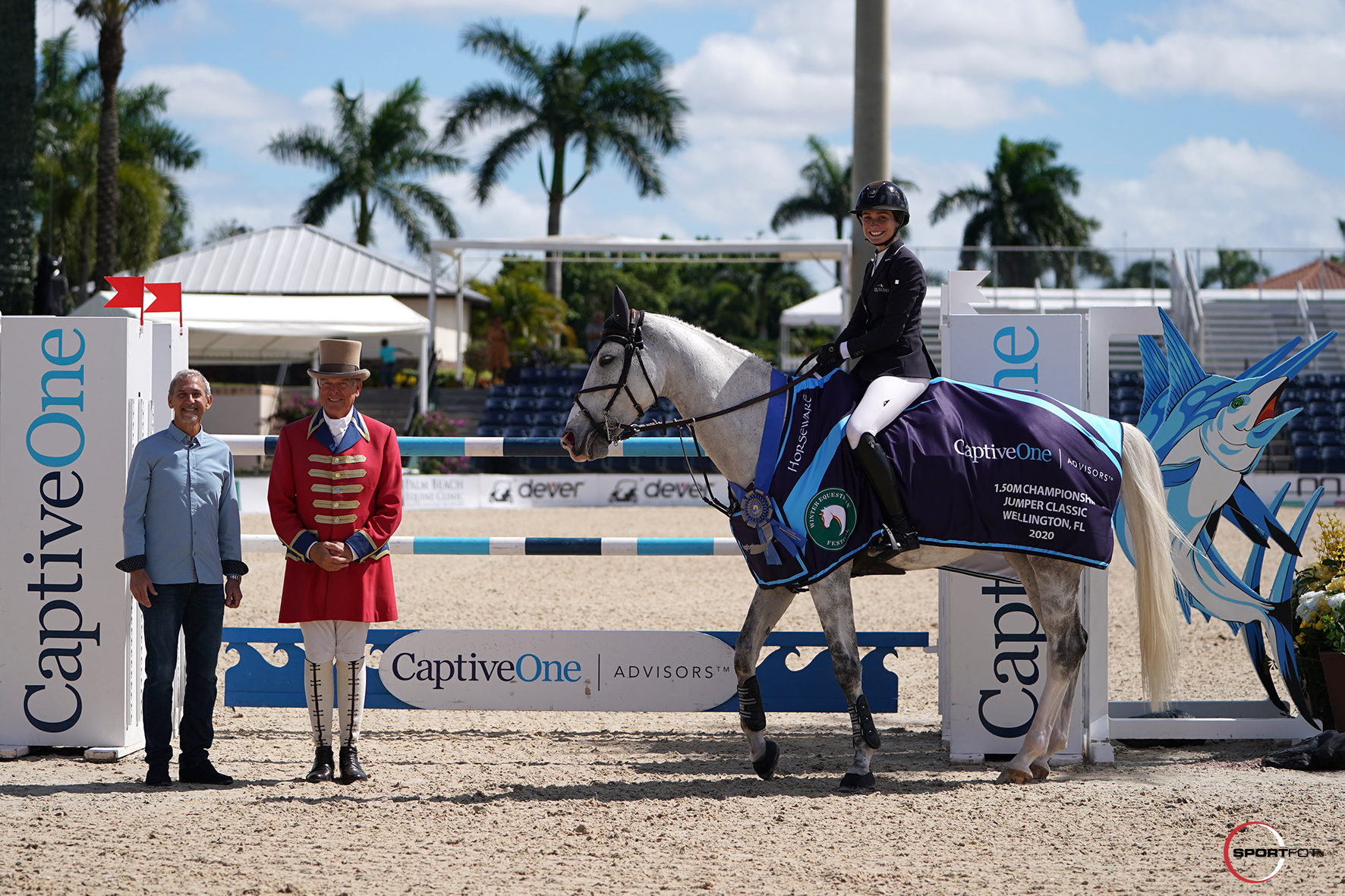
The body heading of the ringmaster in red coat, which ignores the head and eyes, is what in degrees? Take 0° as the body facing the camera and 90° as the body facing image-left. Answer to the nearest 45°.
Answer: approximately 0°

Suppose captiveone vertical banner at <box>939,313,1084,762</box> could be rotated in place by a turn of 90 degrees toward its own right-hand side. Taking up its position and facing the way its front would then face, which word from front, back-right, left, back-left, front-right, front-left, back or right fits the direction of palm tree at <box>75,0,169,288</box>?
front-right

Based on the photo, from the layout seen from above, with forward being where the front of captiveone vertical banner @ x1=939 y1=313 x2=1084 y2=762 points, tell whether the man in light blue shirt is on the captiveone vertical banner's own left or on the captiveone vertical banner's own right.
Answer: on the captiveone vertical banner's own right

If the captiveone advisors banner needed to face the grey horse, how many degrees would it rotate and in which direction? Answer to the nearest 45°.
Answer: approximately 45° to its left

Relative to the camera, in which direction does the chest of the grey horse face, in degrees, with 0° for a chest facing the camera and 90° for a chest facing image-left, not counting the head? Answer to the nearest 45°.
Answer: approximately 90°

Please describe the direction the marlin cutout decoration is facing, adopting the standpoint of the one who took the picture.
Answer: facing to the right of the viewer

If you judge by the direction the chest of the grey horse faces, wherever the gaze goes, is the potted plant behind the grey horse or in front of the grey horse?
behind

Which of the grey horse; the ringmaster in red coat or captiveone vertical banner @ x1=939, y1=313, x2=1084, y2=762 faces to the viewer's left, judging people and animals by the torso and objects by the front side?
the grey horse

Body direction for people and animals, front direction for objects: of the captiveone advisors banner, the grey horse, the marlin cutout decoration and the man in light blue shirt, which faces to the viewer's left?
the grey horse
